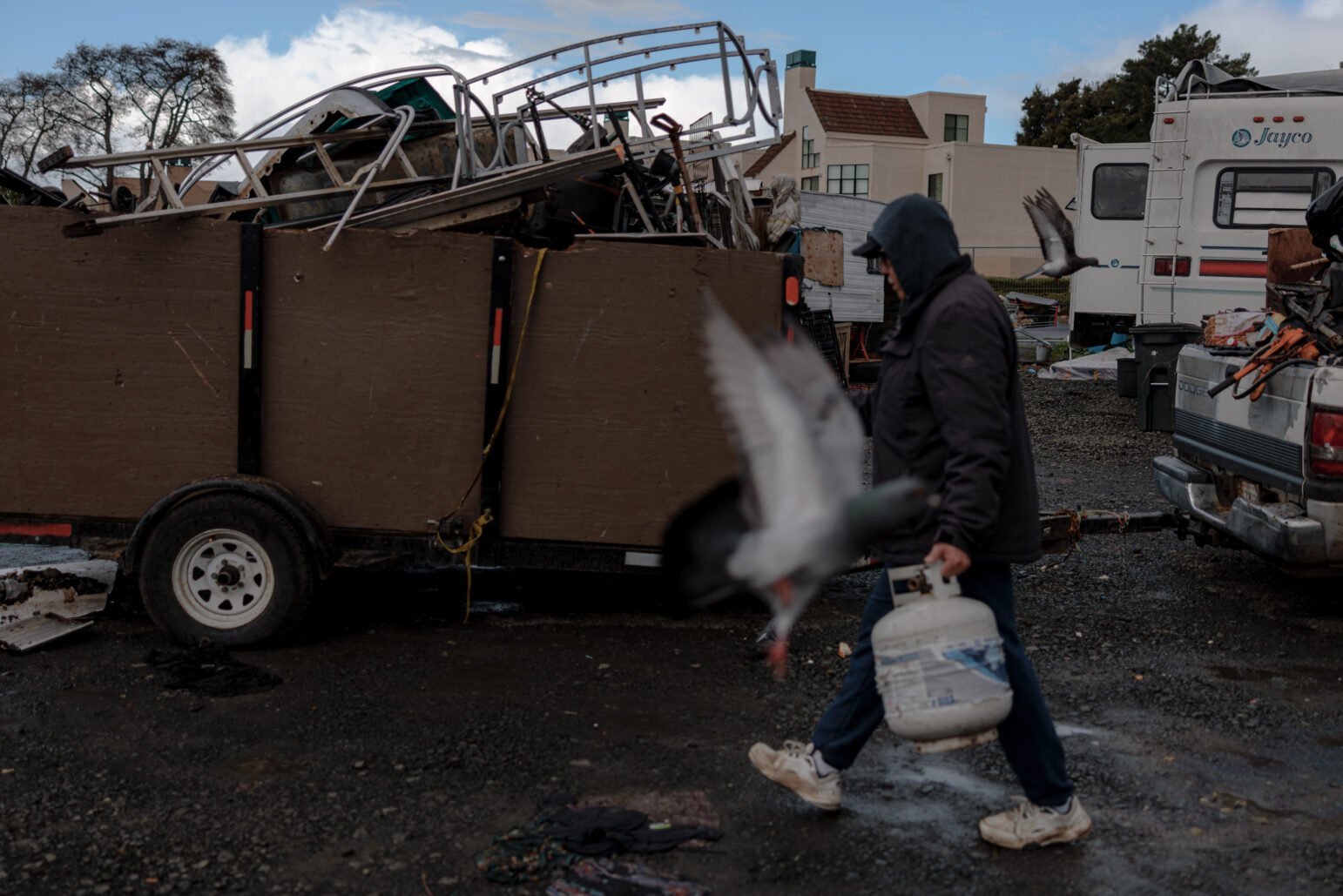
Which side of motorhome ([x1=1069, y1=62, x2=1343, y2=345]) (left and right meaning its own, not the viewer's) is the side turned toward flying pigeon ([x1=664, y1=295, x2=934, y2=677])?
back

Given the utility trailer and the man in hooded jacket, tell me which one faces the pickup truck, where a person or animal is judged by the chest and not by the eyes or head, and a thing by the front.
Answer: the utility trailer

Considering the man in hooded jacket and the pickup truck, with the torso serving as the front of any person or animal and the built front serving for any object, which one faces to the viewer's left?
the man in hooded jacket

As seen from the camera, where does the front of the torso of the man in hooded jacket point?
to the viewer's left

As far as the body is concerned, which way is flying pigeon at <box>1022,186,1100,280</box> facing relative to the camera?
to the viewer's right

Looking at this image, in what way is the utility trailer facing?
to the viewer's right

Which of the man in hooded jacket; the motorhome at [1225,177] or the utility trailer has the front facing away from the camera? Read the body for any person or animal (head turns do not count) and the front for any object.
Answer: the motorhome

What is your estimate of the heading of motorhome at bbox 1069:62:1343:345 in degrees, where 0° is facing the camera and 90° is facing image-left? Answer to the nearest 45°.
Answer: approximately 180°

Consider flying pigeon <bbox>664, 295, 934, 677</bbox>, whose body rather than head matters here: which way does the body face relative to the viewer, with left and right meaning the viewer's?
facing to the right of the viewer
